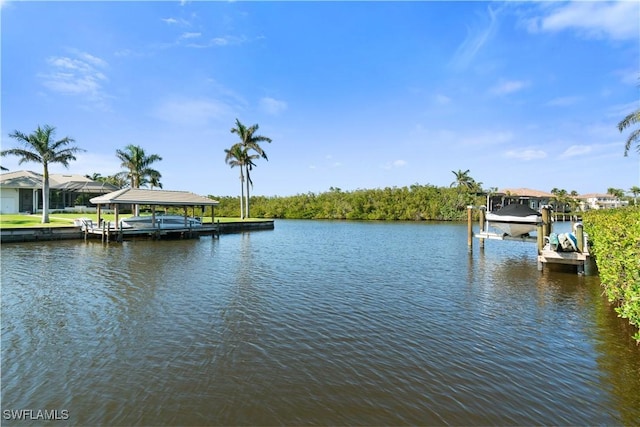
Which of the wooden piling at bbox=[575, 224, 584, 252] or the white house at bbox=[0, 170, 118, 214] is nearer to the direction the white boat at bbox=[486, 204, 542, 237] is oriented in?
the wooden piling

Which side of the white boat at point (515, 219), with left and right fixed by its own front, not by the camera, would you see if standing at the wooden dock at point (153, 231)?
right

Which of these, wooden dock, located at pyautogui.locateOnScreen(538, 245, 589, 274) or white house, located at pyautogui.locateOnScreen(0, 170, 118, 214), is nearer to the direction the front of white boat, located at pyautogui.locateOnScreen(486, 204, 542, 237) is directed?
the wooden dock

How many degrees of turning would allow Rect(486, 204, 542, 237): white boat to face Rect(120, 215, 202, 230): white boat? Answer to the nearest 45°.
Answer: approximately 90° to its right

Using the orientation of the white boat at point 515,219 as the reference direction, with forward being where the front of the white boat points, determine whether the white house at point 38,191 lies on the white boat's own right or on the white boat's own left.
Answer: on the white boat's own right
